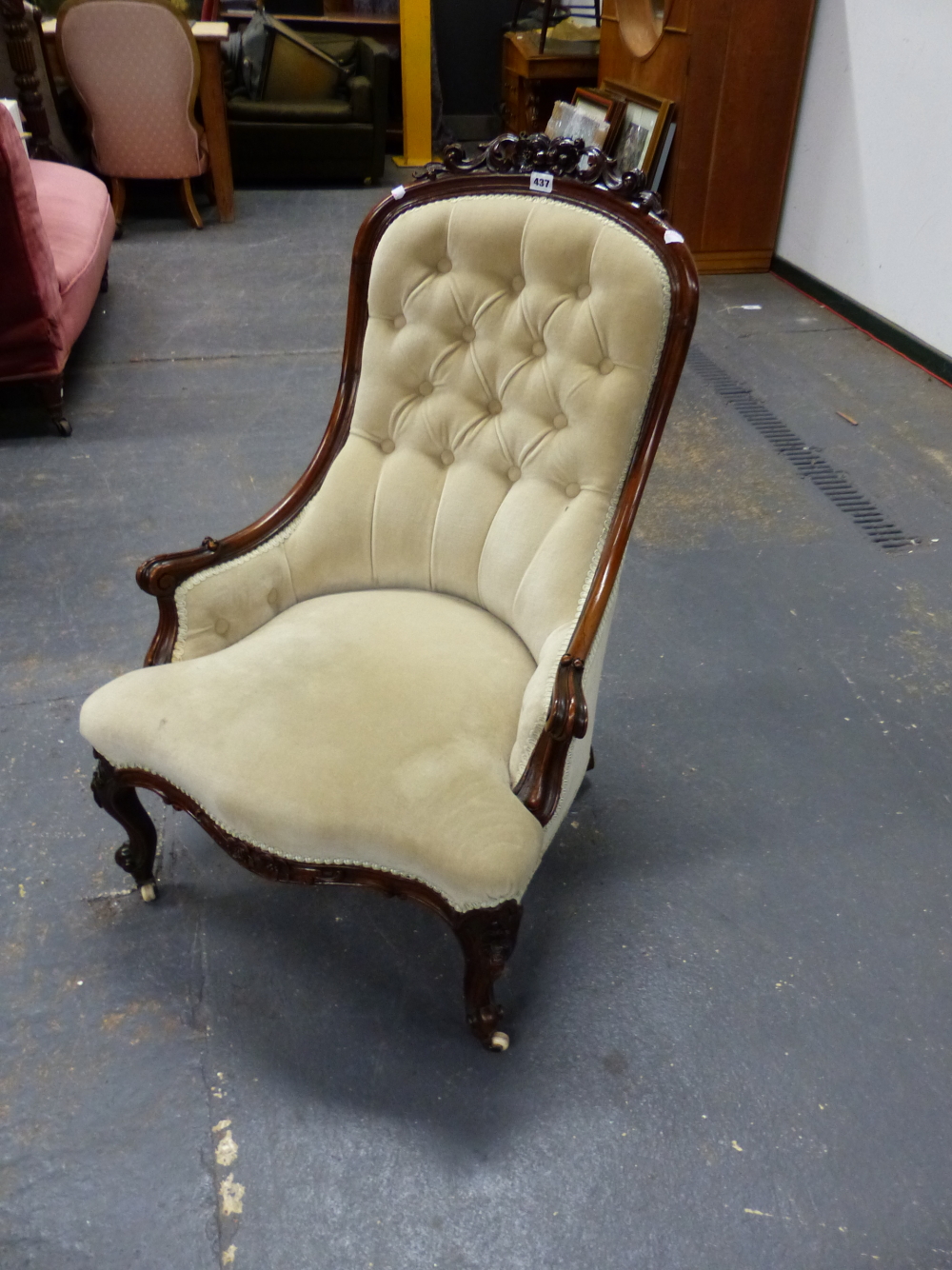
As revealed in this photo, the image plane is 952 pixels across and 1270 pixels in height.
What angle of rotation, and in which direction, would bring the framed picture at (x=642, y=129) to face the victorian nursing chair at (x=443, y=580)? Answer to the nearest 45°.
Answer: approximately 45° to its left

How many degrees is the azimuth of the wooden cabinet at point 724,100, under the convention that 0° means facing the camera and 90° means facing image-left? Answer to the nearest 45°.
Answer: approximately 45°

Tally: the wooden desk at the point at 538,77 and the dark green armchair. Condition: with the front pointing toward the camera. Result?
2

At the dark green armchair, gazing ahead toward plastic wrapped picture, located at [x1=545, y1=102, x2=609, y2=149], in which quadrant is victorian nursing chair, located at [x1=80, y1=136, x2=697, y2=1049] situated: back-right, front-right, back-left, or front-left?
front-right

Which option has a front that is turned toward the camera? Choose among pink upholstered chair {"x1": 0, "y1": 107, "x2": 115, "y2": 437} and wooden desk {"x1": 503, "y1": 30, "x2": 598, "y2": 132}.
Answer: the wooden desk

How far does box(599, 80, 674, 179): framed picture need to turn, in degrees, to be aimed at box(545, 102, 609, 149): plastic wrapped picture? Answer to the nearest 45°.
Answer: approximately 90° to its right

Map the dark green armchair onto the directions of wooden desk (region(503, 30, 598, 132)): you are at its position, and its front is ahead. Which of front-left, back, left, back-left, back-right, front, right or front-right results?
right

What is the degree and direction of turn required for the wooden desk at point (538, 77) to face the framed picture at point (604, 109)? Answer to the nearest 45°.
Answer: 0° — it already faces it

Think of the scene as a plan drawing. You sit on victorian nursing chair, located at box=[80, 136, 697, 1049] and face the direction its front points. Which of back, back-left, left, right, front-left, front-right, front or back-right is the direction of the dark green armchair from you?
back-right

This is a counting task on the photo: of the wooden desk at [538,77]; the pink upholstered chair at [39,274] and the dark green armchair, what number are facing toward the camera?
2

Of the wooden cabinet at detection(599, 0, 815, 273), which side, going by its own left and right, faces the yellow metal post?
right

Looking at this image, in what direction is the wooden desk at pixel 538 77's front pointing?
toward the camera

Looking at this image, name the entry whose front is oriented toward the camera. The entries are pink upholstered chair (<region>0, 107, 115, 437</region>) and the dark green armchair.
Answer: the dark green armchair

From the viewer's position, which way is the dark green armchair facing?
facing the viewer
